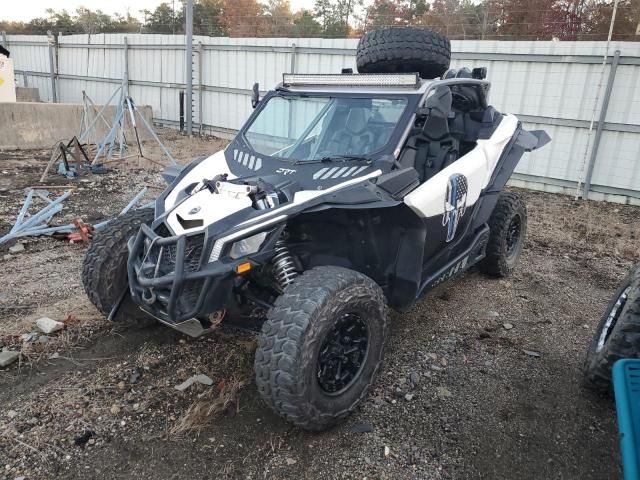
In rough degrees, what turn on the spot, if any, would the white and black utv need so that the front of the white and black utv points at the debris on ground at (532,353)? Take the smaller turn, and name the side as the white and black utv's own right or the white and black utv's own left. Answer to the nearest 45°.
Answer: approximately 135° to the white and black utv's own left

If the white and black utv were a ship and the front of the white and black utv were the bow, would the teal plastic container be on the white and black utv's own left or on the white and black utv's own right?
on the white and black utv's own left

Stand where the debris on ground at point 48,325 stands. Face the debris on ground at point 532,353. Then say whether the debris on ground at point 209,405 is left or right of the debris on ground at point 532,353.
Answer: right

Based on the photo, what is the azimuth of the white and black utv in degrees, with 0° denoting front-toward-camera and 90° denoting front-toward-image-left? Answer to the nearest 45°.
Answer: approximately 45°
